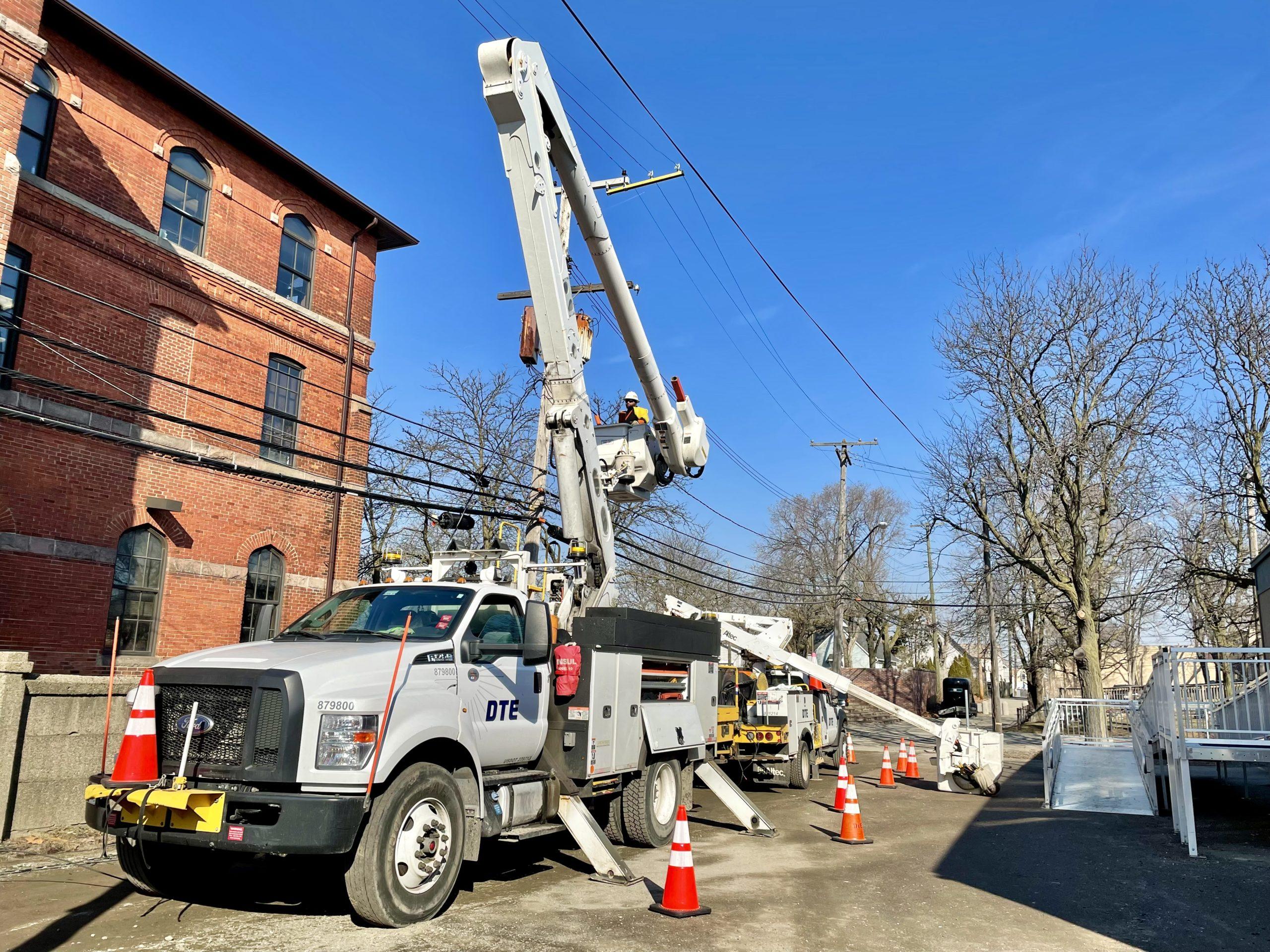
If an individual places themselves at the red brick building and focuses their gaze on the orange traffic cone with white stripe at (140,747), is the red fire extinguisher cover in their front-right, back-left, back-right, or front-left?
front-left

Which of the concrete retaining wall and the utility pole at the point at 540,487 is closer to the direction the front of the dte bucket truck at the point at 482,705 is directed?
the concrete retaining wall

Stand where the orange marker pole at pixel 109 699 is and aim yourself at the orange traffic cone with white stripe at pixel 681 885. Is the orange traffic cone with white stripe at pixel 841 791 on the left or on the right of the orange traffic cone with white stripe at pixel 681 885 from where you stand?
left

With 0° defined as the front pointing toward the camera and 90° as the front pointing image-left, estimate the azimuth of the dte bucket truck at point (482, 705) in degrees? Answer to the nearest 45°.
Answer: approximately 45°

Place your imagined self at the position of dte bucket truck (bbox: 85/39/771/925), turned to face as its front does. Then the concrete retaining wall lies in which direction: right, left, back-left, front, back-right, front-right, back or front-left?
right

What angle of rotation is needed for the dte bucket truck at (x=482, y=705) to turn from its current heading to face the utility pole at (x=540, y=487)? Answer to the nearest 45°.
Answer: approximately 135° to its right

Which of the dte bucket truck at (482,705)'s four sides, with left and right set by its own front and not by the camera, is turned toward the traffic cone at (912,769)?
back

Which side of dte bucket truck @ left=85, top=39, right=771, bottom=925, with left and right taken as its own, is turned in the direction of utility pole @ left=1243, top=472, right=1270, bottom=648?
back

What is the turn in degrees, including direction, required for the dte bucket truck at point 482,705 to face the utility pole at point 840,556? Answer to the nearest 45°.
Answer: approximately 180°

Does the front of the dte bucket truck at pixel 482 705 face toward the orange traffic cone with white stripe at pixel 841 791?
no

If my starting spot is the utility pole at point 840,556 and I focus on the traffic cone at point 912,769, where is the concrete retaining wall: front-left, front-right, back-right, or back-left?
front-right

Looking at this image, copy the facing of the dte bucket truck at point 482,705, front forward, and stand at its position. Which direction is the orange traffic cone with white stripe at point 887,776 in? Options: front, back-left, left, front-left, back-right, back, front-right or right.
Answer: back

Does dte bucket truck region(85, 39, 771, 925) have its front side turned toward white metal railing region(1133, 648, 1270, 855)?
no
